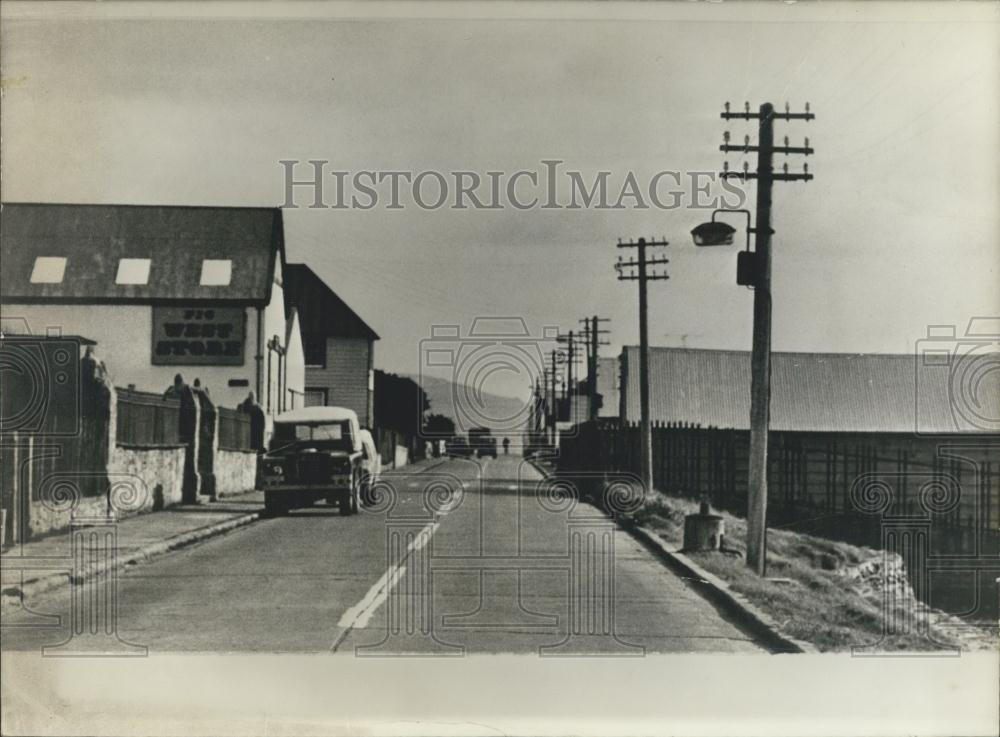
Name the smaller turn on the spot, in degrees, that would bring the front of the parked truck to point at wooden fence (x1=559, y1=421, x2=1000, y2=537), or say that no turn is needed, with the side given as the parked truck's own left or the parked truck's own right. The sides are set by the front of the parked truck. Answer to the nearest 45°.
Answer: approximately 135° to the parked truck's own left

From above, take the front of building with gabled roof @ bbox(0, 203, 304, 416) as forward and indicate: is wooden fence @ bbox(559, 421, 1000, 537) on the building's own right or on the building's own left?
on the building's own left

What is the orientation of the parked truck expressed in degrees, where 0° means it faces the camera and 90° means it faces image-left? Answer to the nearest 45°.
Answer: approximately 0°

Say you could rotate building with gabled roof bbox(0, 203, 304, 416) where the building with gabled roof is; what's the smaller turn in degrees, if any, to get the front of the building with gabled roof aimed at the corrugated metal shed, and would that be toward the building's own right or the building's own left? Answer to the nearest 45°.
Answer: approximately 135° to the building's own left

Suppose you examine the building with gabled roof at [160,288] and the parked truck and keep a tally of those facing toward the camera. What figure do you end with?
2
